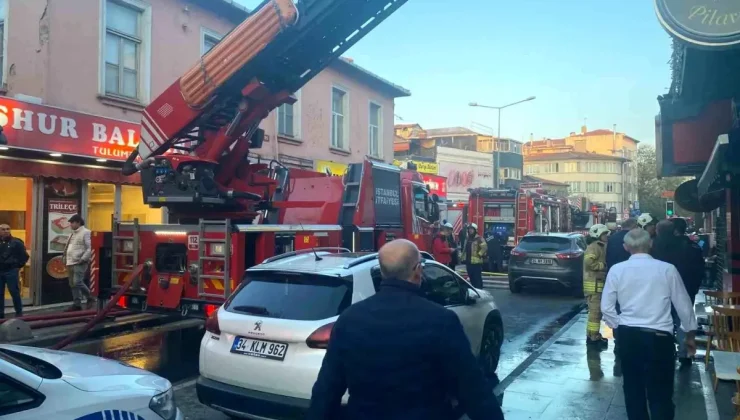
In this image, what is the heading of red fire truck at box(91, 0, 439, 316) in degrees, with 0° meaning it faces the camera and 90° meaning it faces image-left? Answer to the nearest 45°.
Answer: approximately 225°

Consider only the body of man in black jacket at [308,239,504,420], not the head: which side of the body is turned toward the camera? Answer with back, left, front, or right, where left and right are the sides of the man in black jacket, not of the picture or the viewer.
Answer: back

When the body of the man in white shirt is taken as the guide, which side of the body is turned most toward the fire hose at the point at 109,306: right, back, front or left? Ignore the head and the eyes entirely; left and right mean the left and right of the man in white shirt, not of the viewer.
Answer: left

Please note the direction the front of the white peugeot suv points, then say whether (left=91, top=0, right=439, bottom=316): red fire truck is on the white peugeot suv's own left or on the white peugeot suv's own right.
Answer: on the white peugeot suv's own left

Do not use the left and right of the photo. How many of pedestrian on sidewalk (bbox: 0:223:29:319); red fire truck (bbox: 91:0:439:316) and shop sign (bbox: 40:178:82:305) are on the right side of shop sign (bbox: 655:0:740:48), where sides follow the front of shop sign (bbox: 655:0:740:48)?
3

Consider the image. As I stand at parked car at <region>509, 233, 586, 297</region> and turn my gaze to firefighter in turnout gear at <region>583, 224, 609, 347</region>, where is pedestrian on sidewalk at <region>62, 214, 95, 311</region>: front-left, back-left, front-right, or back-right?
front-right

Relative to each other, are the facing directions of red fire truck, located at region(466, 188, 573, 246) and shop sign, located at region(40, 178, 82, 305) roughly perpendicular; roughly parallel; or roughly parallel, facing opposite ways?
roughly perpendicular

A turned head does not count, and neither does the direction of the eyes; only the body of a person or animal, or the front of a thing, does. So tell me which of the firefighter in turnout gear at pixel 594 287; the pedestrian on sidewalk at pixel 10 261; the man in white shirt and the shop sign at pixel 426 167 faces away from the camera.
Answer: the man in white shirt

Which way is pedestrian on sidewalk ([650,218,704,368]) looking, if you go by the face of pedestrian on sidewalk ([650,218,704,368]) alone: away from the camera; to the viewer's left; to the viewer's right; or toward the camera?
away from the camera

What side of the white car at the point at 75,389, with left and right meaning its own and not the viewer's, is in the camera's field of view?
right

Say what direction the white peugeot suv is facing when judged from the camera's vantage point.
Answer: facing away from the viewer and to the right of the viewer

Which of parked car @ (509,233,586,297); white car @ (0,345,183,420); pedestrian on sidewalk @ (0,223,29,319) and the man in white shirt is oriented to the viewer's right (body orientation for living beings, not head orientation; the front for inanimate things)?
the white car

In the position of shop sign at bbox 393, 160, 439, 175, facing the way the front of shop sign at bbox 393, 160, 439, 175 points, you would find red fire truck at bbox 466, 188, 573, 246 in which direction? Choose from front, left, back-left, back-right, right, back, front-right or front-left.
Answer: front-left
